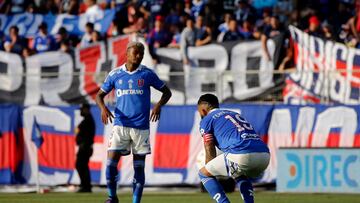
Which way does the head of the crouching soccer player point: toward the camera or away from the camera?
away from the camera

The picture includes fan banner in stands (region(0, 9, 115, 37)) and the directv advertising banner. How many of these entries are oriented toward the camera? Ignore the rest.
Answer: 2

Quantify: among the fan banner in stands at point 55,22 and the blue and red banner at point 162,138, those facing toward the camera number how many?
2

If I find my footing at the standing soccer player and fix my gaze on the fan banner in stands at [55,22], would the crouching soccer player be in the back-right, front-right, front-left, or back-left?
back-right

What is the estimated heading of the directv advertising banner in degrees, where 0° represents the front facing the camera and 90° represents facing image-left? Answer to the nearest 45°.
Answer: approximately 0°

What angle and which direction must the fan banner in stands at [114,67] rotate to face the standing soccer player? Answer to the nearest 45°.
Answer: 0° — it already faces them

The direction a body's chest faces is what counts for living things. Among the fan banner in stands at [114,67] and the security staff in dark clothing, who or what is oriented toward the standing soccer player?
the fan banner in stands
